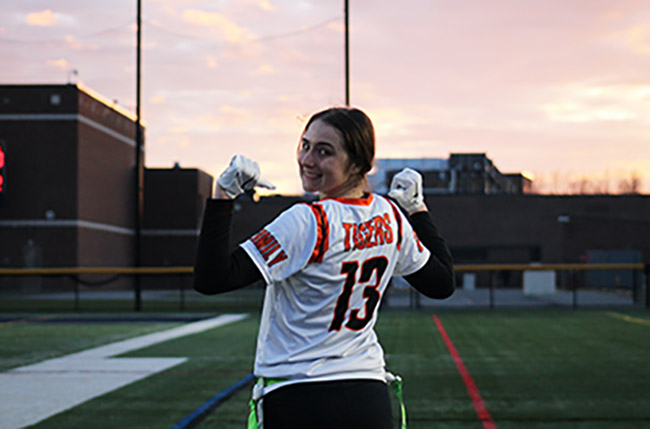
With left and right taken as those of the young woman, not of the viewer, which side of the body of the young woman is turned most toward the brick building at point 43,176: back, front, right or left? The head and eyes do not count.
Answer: front

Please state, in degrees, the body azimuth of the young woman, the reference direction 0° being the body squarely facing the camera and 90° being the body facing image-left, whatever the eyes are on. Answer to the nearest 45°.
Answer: approximately 135°

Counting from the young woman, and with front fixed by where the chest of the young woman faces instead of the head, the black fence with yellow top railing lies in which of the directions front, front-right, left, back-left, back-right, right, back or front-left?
front-right
